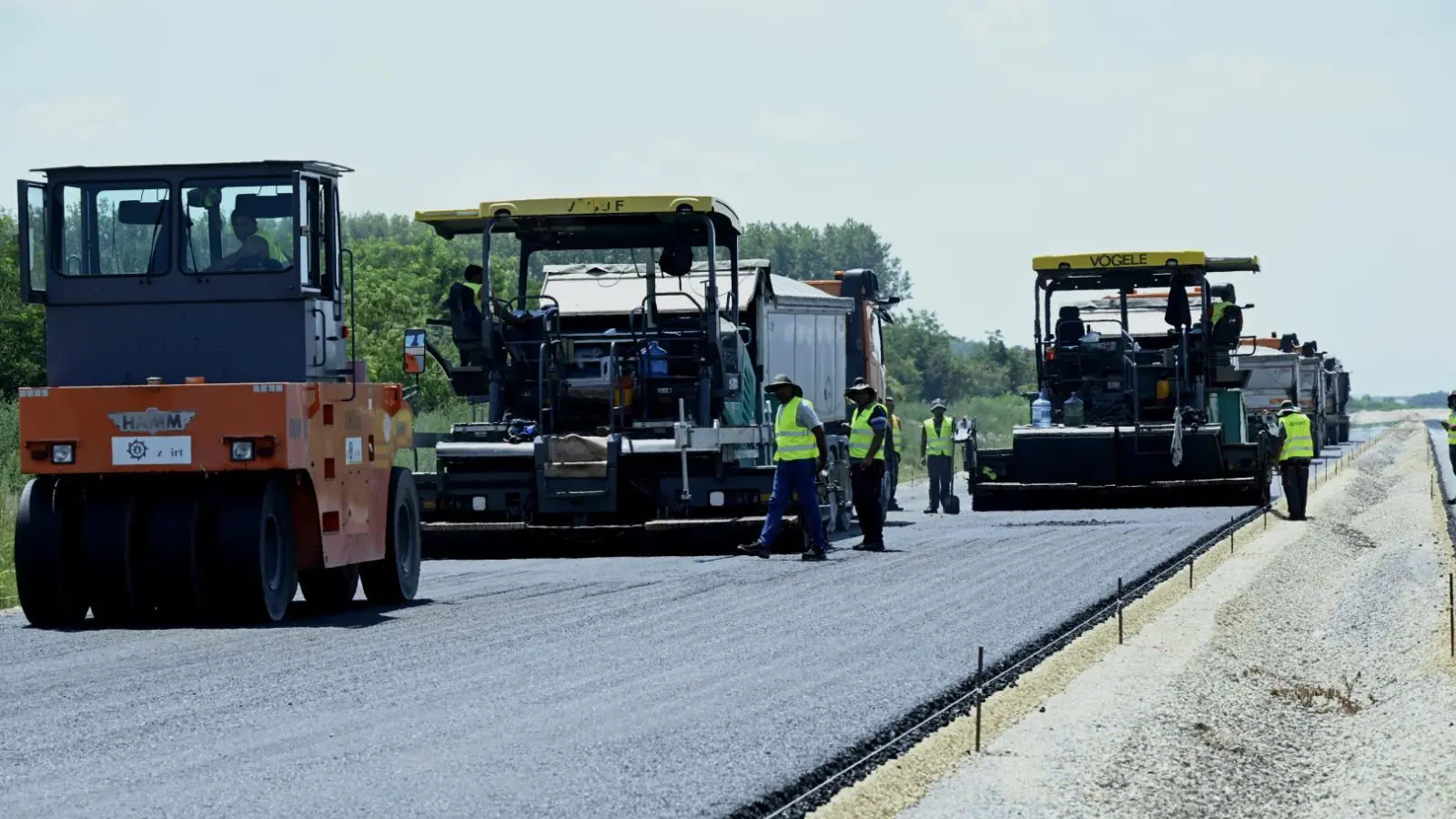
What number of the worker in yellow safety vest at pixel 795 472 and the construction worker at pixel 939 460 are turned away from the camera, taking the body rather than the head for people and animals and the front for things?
0

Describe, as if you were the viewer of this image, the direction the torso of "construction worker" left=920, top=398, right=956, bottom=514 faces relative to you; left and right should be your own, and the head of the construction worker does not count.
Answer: facing the viewer

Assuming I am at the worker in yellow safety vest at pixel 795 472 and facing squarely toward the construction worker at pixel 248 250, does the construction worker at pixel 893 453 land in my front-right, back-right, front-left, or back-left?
back-right

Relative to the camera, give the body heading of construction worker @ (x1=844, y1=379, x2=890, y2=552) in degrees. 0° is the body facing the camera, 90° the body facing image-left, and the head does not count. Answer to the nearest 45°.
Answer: approximately 45°

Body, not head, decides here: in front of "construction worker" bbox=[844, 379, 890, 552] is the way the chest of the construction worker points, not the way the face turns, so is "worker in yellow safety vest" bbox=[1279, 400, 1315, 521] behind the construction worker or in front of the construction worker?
behind

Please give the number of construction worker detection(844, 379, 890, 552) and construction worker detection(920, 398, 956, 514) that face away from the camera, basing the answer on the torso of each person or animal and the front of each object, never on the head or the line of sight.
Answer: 0

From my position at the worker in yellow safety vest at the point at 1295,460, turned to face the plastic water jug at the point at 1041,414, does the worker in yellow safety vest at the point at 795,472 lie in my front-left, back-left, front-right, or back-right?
front-left

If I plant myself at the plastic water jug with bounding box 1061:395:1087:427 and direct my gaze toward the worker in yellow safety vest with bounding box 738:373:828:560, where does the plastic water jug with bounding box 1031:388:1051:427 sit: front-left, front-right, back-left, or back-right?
front-right

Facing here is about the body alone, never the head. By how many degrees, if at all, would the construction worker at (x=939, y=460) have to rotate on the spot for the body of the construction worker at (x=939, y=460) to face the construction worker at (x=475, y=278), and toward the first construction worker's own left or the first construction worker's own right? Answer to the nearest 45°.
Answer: approximately 45° to the first construction worker's own right

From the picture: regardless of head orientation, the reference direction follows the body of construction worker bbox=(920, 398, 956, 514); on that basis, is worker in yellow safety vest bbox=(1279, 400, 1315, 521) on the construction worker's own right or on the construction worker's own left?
on the construction worker's own left

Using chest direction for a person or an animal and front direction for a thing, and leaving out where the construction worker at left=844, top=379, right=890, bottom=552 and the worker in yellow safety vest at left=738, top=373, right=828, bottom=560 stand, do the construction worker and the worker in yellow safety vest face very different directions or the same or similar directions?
same or similar directions

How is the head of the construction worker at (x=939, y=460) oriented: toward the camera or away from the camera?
toward the camera

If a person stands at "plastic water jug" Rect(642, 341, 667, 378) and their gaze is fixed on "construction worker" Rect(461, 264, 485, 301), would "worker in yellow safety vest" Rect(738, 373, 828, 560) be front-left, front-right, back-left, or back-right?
back-left
